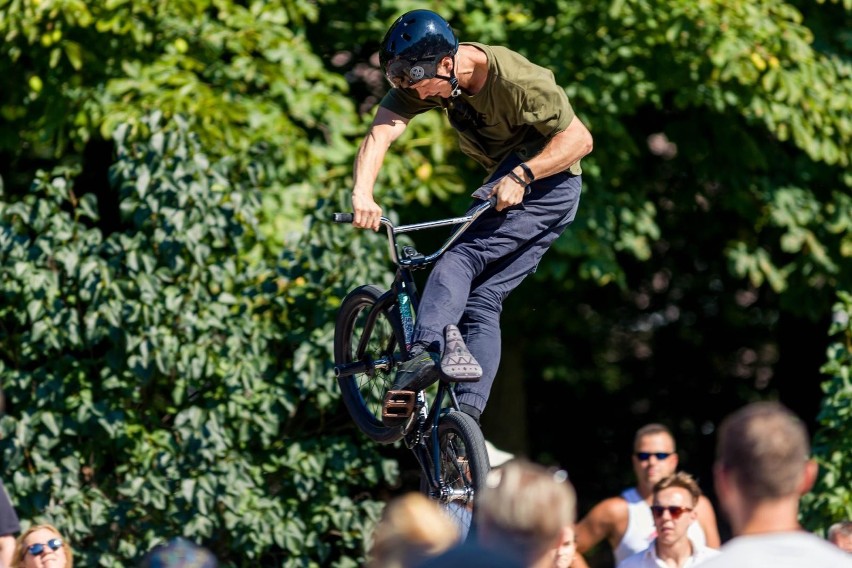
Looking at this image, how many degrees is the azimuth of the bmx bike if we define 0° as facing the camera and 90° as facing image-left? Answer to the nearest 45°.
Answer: approximately 45°
